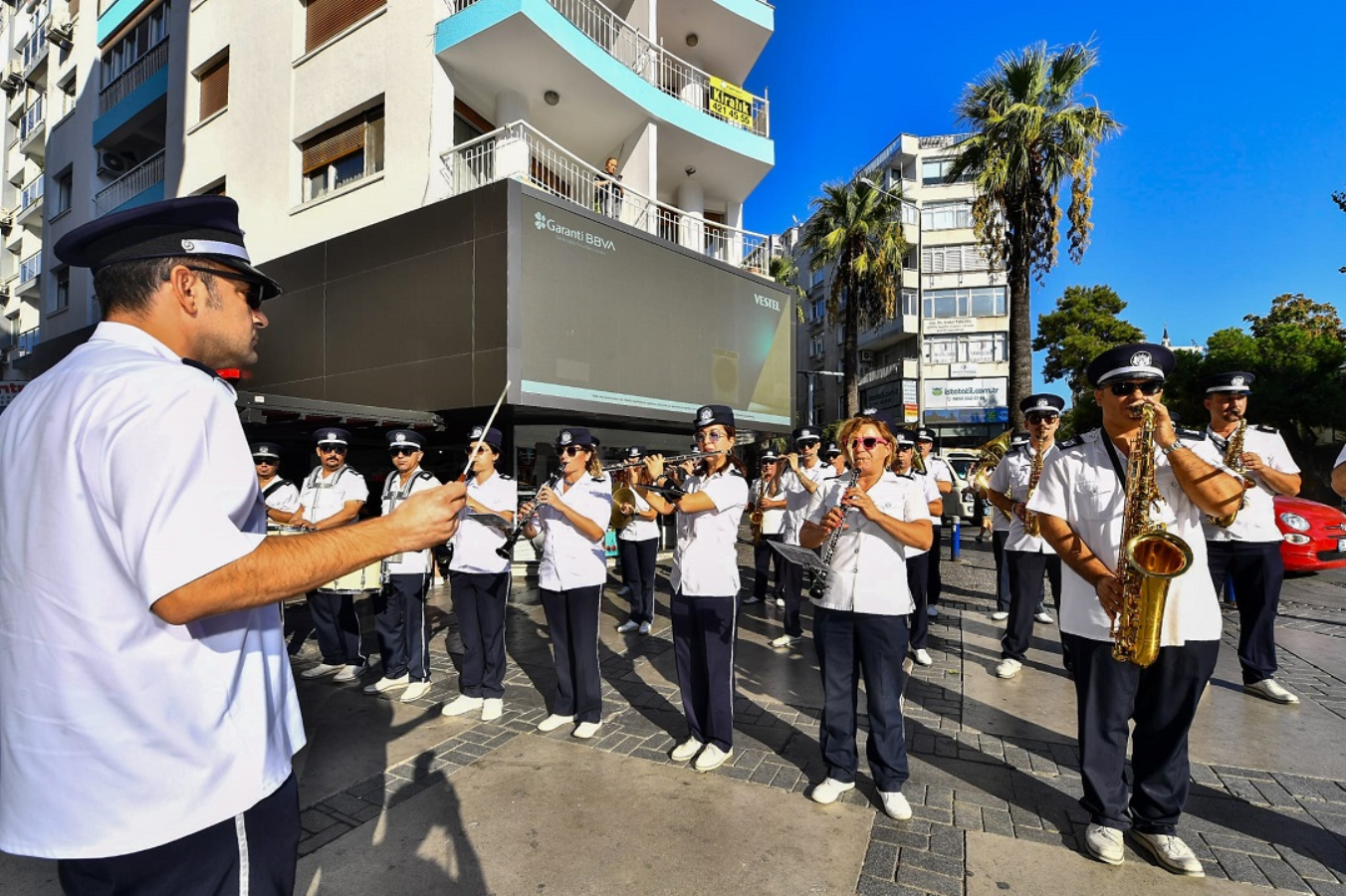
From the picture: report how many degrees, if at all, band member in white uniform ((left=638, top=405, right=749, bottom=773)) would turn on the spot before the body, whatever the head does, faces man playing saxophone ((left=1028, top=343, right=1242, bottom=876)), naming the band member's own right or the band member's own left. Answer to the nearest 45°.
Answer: approximately 90° to the band member's own left

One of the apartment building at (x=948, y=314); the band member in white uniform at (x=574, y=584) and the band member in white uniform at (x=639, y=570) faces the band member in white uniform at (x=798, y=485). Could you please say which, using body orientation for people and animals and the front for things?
the apartment building

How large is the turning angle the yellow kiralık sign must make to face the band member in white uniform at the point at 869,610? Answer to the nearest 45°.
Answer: approximately 45° to its right

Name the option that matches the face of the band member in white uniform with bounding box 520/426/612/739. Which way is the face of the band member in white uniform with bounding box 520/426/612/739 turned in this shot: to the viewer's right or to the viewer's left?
to the viewer's left

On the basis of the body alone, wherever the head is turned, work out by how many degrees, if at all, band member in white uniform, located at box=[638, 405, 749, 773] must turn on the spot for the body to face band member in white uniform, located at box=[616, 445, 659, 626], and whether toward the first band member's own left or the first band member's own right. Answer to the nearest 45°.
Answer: approximately 135° to the first band member's own right

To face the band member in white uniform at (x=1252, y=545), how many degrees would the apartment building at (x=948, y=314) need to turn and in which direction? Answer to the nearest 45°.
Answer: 0° — it already faces them

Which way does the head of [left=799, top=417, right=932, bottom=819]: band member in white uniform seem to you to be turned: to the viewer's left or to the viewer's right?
to the viewer's left

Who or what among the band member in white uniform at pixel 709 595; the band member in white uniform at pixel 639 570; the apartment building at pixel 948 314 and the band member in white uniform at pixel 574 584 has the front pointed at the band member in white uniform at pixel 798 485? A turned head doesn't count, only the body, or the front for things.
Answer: the apartment building

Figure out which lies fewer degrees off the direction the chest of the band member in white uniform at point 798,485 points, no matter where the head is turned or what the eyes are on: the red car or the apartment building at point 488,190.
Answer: the apartment building

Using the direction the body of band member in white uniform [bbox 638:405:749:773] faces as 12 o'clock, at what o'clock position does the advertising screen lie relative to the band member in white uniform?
The advertising screen is roughly at 4 o'clock from the band member in white uniform.
